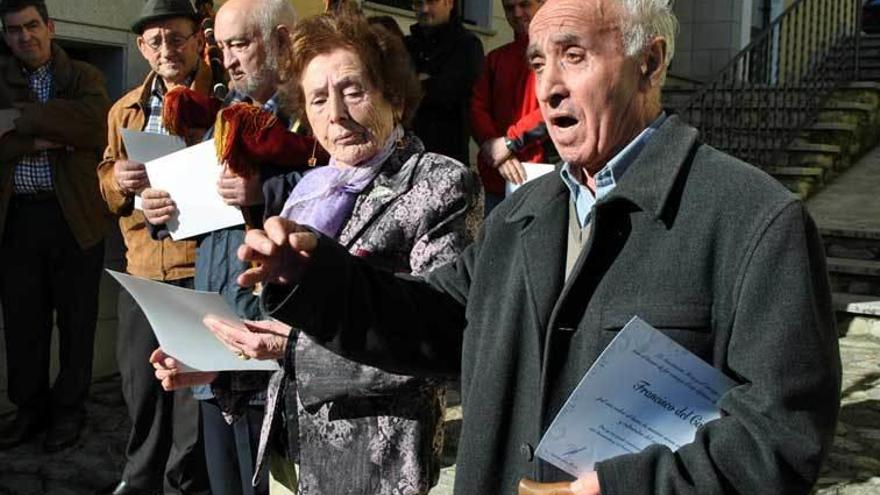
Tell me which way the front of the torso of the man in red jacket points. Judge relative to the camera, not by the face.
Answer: toward the camera

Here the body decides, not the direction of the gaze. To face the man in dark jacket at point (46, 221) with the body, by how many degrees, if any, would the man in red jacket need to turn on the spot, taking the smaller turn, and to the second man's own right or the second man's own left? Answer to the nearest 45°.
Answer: approximately 90° to the second man's own right

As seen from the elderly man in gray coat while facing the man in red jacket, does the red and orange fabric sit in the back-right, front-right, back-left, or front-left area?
front-left

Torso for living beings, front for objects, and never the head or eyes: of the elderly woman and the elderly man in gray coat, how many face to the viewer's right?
0

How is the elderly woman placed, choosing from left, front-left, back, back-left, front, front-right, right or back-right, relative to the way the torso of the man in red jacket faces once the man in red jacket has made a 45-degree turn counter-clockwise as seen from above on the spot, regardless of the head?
front-right

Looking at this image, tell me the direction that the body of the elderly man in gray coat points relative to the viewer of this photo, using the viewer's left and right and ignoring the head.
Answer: facing the viewer and to the left of the viewer

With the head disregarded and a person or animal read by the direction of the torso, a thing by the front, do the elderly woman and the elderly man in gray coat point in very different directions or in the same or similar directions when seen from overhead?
same or similar directions

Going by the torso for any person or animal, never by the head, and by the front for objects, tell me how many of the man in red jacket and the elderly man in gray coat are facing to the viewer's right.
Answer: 0

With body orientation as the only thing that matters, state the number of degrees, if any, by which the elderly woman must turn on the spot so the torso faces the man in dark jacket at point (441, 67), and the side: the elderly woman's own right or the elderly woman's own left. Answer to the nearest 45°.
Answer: approximately 135° to the elderly woman's own right

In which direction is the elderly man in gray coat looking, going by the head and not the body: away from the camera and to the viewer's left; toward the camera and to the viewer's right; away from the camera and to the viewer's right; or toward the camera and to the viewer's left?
toward the camera and to the viewer's left

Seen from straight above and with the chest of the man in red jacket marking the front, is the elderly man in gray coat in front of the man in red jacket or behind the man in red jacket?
in front

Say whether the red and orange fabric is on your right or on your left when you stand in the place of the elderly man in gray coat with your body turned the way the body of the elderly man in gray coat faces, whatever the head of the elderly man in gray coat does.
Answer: on your right

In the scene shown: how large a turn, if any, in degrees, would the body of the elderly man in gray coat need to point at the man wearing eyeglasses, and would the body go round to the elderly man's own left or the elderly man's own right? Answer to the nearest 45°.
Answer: approximately 90° to the elderly man's own right

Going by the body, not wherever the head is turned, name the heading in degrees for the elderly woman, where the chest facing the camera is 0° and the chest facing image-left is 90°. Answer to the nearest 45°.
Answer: approximately 45°

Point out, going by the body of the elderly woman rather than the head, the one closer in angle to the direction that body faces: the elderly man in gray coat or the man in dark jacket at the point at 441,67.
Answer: the elderly man in gray coat

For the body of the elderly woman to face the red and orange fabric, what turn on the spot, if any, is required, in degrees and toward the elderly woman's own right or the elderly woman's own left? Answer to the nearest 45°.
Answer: approximately 90° to the elderly woman's own right

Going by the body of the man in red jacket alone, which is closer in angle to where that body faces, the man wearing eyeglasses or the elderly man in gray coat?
the elderly man in gray coat
